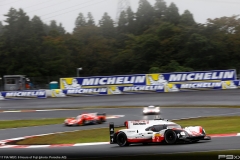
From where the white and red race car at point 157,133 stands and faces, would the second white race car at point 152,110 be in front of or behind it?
behind

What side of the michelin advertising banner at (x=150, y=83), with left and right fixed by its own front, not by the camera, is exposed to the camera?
front

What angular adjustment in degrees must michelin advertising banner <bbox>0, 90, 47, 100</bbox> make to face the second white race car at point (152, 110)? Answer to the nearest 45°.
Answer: approximately 45° to its left

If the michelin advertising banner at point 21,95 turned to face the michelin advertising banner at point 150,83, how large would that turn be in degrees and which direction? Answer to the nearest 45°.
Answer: approximately 45° to its left

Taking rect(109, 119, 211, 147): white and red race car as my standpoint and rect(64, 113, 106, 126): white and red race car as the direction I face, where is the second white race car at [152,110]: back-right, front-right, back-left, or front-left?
front-right

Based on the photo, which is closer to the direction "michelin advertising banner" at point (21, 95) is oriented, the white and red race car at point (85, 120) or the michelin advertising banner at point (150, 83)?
the white and red race car

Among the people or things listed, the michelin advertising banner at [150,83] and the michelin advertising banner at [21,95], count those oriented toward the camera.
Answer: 2

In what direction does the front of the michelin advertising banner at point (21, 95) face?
toward the camera

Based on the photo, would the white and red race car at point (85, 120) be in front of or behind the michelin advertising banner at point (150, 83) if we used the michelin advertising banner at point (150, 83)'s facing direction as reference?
in front

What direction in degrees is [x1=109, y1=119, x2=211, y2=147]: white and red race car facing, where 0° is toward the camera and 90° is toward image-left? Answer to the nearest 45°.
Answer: approximately 315°
